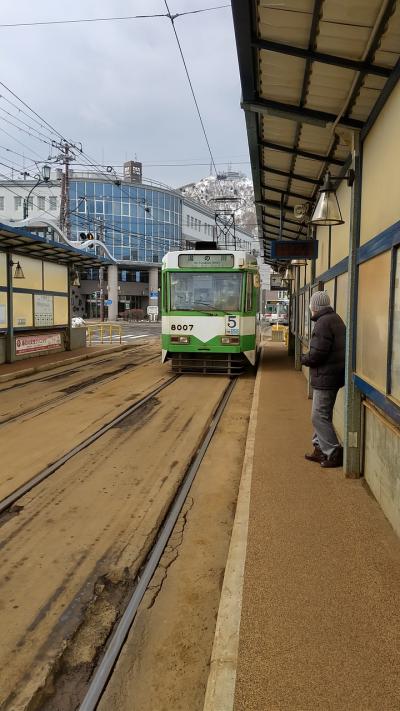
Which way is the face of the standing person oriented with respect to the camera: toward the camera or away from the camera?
away from the camera

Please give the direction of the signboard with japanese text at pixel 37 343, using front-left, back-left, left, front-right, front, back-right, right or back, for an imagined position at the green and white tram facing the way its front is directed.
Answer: back-right

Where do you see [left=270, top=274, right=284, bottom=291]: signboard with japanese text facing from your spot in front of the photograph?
facing the viewer

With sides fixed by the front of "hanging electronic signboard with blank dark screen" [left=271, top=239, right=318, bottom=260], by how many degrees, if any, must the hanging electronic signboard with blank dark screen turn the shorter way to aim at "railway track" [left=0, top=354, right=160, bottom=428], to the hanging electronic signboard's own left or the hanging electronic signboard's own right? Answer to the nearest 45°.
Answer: approximately 90° to the hanging electronic signboard's own right

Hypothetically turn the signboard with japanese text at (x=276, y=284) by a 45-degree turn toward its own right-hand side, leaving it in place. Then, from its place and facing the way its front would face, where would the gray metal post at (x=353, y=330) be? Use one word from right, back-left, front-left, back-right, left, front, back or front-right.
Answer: front-left

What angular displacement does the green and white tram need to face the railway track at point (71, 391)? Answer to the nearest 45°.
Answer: approximately 45° to its right

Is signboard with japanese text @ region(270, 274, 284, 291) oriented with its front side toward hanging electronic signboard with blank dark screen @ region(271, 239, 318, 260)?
yes

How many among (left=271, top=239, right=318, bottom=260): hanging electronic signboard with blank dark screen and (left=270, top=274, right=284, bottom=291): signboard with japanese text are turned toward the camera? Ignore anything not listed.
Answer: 2

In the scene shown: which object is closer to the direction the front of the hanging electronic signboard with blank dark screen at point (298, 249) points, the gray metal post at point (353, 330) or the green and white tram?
the gray metal post

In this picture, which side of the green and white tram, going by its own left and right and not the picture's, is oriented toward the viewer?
front

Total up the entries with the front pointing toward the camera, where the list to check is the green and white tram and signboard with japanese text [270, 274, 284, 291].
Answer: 2

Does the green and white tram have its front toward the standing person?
yes

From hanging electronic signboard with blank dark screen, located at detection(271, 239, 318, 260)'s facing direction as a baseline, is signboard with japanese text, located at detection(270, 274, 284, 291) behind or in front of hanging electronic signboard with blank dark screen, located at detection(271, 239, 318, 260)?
behind

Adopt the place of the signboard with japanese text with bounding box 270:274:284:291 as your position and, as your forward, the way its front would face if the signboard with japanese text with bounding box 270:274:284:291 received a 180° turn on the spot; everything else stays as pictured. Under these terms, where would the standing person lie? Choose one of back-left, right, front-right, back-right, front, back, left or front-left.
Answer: back
